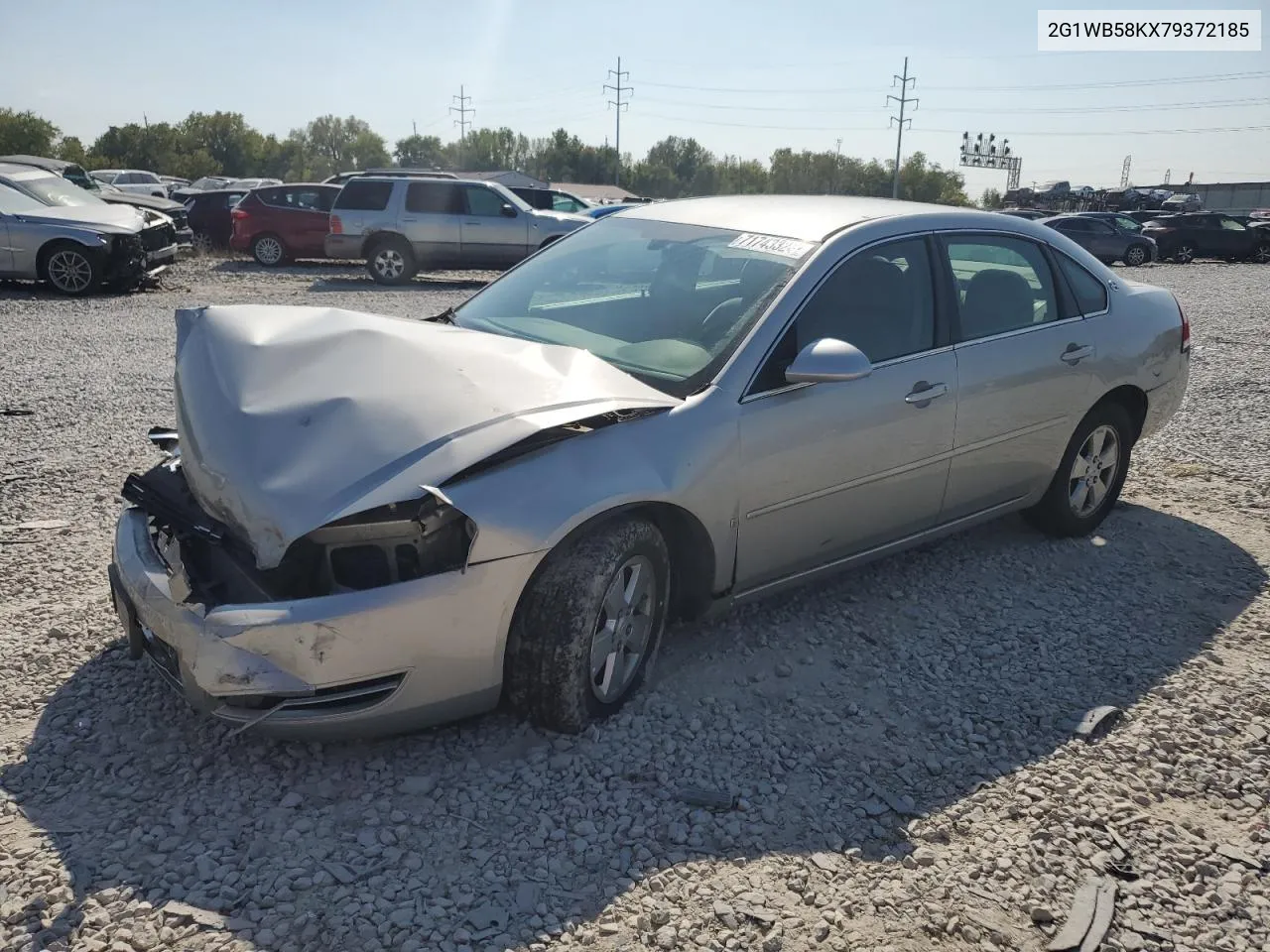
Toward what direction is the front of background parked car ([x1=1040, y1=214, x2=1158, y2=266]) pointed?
to the viewer's right

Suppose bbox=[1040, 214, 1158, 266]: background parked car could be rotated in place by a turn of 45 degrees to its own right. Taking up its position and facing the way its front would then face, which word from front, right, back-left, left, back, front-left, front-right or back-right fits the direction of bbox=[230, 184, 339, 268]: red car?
right

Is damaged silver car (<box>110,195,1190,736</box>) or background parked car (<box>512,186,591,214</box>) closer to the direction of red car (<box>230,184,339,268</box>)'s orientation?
the background parked car

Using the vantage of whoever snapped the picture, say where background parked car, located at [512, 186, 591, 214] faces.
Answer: facing to the right of the viewer

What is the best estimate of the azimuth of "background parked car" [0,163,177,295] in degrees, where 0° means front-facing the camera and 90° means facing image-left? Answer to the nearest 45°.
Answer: approximately 315°

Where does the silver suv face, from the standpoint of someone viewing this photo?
facing to the right of the viewer

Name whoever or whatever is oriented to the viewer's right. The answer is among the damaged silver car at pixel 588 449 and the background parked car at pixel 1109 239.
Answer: the background parked car
